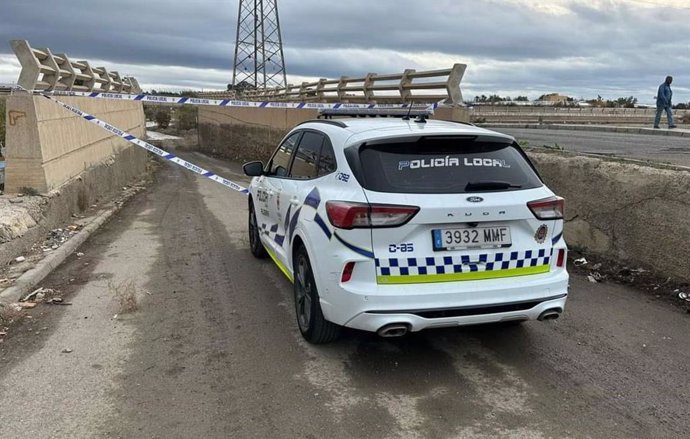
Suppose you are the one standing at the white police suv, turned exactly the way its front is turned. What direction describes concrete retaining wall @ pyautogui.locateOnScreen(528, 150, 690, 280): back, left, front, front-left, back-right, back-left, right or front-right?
right

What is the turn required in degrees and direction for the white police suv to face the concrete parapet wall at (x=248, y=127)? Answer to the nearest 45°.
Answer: approximately 45° to its right

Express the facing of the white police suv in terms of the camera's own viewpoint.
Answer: facing away from the viewer and to the left of the viewer

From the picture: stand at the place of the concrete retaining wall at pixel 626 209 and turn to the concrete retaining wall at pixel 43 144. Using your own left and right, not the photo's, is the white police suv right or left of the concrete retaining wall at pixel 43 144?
left
